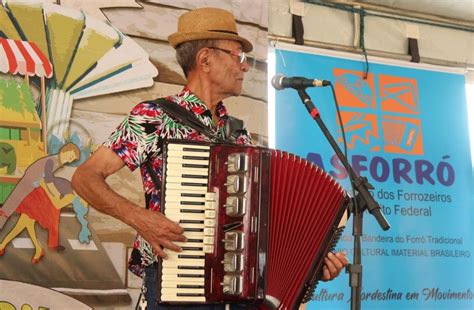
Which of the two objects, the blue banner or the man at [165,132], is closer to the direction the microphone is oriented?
the man

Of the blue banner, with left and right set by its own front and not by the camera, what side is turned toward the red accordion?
front

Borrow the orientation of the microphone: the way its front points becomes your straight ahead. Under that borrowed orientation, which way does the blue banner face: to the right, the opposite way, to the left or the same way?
to the left

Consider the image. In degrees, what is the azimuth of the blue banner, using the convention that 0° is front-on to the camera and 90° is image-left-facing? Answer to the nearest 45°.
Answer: approximately 0°

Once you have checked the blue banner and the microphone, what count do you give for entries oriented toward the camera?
1

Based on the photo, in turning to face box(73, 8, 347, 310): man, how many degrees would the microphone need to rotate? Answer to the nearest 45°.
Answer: approximately 45° to its left

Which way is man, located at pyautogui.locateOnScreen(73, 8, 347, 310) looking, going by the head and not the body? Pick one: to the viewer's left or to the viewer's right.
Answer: to the viewer's right

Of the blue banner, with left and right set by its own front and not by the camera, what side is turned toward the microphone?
front

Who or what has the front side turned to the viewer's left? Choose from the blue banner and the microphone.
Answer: the microphone

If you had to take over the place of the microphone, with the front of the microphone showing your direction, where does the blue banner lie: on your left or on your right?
on your right

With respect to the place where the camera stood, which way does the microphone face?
facing to the left of the viewer
